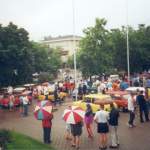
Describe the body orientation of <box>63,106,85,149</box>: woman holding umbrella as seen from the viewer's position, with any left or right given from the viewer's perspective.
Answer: facing away from the viewer

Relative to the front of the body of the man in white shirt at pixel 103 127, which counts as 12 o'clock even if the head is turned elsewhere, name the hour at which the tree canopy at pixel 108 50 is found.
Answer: The tree canopy is roughly at 12 o'clock from the man in white shirt.

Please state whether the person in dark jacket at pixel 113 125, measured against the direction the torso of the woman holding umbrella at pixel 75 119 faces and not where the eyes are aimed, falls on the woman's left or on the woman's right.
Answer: on the woman's right

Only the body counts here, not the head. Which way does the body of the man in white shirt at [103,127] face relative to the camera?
away from the camera

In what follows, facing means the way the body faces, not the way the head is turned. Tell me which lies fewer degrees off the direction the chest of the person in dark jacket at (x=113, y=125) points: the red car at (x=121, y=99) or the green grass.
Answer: the red car

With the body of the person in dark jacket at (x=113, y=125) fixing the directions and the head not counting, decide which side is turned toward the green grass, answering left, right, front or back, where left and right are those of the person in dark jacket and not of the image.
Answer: left

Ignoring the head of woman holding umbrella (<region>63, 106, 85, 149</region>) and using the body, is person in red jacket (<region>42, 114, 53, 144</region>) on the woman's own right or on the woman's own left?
on the woman's own left

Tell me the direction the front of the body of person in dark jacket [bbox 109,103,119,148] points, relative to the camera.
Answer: away from the camera

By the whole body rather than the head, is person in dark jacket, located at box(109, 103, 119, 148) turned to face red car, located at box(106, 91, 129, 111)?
yes

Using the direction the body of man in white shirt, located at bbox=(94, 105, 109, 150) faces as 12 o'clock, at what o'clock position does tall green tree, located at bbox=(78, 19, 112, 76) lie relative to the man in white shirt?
The tall green tree is roughly at 12 o'clock from the man in white shirt.

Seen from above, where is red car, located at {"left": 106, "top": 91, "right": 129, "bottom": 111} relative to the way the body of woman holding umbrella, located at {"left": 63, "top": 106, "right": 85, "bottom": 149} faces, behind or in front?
in front
